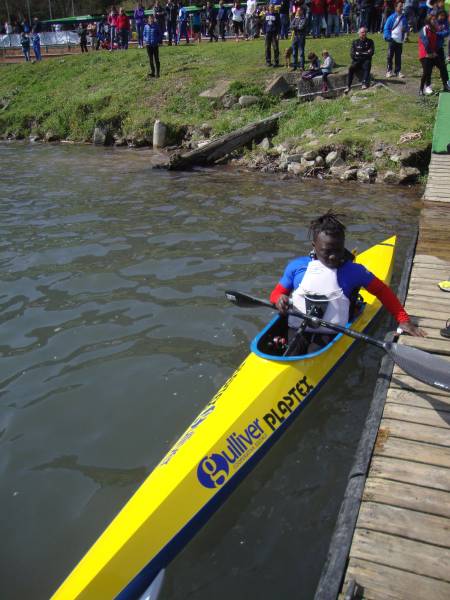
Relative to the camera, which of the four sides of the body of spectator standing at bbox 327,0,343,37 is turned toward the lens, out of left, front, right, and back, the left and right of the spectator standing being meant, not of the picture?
front

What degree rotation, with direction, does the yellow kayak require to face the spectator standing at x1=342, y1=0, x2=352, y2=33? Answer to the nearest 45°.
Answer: approximately 135° to its right

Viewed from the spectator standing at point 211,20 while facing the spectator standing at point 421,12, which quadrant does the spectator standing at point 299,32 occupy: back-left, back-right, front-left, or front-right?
front-right

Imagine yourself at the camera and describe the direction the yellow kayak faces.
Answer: facing the viewer and to the left of the viewer

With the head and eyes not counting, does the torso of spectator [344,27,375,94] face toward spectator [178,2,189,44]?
no

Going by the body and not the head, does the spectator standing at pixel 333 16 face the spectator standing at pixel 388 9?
no

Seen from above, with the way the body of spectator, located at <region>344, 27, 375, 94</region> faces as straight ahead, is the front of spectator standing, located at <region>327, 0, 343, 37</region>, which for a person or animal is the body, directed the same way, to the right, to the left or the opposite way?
the same way

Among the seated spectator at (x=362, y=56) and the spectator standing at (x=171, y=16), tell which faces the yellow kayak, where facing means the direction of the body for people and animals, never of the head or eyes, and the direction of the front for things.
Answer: the seated spectator at (x=362, y=56)

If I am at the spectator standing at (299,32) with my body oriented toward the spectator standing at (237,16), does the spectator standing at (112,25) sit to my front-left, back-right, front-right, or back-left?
front-left

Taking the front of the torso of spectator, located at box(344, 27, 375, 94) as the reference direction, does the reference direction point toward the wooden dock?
yes

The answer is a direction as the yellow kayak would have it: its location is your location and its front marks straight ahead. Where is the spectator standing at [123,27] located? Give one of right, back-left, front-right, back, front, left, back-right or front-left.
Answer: back-right
